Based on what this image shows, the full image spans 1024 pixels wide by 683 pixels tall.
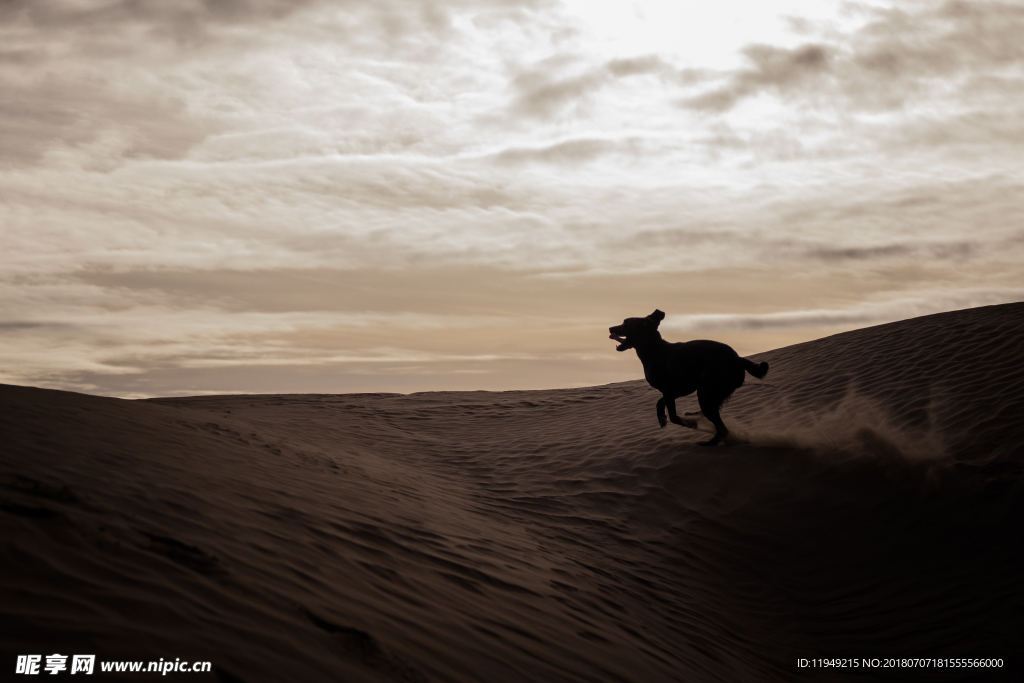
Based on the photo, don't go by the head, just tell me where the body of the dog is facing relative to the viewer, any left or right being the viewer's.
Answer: facing to the left of the viewer
